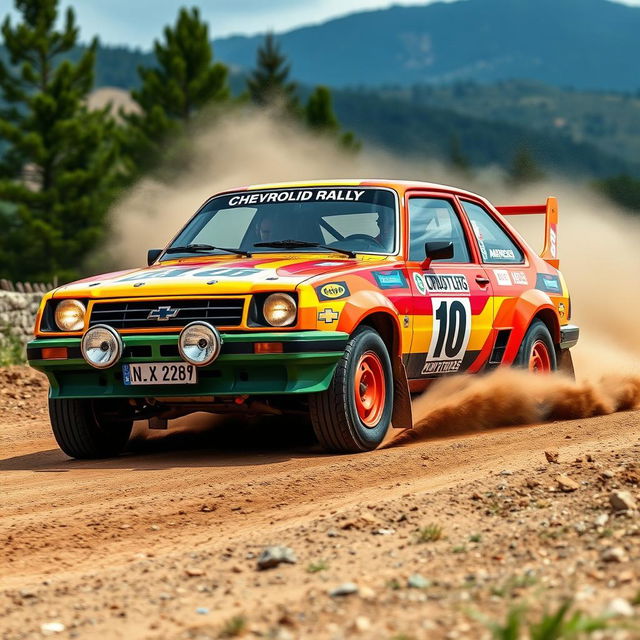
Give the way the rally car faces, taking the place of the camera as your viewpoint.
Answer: facing the viewer and to the left of the viewer
